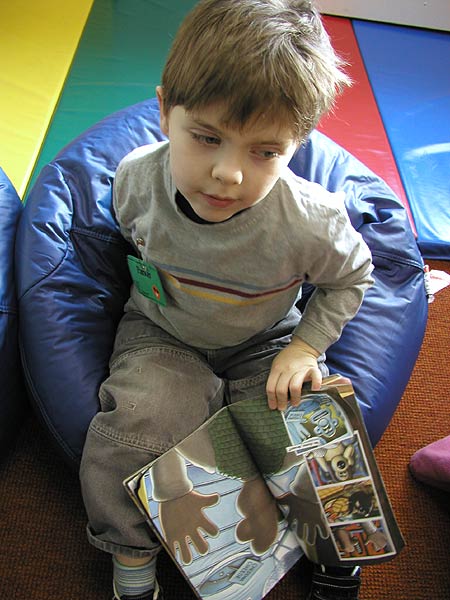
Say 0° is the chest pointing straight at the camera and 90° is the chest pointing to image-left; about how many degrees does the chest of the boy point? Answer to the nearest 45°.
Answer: approximately 0°

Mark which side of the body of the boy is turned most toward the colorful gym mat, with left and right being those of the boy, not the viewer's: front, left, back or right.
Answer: back

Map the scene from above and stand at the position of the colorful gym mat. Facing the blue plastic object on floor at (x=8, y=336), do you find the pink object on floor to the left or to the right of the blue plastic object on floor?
left

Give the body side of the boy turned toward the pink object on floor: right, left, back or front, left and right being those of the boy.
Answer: left
